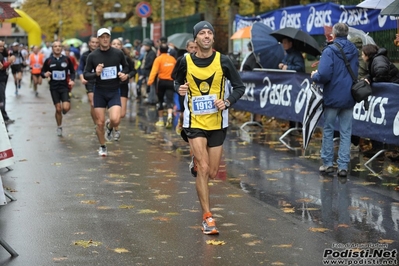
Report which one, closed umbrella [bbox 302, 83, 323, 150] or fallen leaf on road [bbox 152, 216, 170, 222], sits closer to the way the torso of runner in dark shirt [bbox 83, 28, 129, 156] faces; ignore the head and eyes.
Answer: the fallen leaf on road

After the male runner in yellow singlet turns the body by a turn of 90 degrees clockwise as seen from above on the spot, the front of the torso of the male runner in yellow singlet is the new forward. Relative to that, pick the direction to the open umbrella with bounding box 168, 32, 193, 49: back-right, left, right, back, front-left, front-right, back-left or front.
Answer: right

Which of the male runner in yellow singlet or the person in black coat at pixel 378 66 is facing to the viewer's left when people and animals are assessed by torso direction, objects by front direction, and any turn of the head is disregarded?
the person in black coat

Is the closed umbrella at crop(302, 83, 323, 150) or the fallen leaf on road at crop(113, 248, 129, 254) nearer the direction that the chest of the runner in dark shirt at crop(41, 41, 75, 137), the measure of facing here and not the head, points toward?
the fallen leaf on road

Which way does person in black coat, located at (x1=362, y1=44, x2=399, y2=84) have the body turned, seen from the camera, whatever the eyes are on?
to the viewer's left

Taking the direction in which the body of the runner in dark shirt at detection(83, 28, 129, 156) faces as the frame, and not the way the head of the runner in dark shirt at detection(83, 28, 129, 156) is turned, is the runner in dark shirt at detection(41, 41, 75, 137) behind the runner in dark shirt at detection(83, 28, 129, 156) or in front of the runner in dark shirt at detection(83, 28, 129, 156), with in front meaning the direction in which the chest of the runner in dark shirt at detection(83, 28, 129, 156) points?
behind

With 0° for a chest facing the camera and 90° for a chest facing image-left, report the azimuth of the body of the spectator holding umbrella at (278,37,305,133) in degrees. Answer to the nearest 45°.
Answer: approximately 45°
